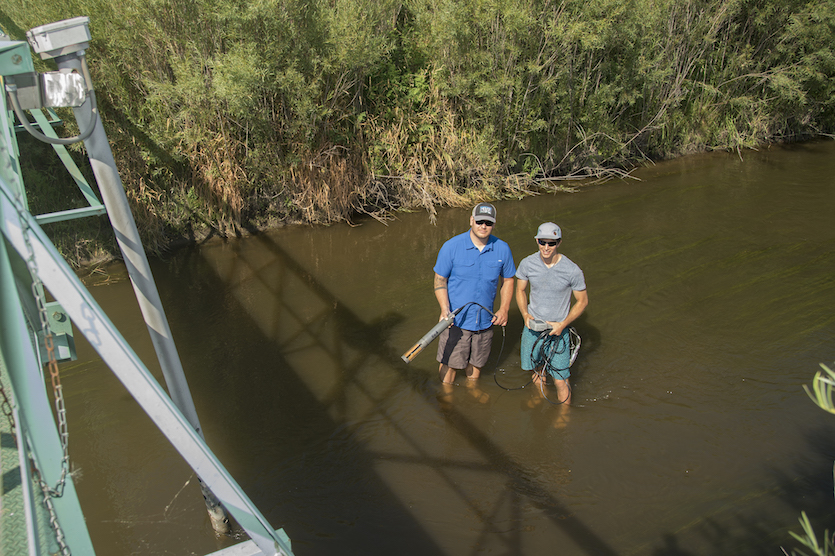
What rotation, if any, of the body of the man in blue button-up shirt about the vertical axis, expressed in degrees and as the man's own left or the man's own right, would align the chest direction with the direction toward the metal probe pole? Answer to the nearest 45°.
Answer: approximately 45° to the man's own right

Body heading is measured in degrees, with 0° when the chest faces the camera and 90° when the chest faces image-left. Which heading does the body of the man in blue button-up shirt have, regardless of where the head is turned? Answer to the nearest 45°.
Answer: approximately 0°

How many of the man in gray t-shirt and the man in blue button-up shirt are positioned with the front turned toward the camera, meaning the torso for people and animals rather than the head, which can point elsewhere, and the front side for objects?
2

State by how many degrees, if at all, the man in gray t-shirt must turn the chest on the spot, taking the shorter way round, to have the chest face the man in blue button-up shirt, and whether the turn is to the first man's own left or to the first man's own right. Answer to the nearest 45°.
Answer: approximately 90° to the first man's own right

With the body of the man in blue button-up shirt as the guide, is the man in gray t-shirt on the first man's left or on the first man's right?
on the first man's left
